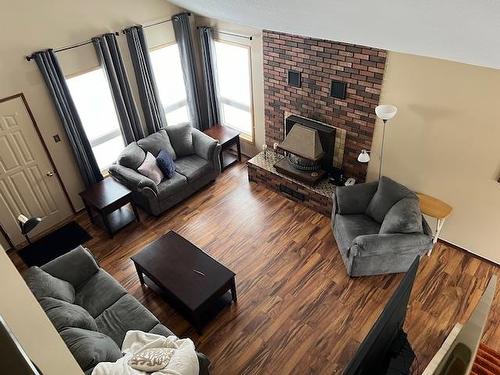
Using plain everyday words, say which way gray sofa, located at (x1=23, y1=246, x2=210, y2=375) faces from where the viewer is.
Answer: facing away from the viewer and to the right of the viewer

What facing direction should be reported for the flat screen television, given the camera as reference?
facing away from the viewer and to the left of the viewer

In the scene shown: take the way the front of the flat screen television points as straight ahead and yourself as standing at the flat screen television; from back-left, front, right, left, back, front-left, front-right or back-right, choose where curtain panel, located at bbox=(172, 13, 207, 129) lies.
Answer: front

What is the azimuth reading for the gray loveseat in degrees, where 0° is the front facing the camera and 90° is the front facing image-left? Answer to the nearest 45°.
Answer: approximately 315°

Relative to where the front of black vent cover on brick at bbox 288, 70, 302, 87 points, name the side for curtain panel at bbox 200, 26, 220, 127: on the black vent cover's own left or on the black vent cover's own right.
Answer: on the black vent cover's own right

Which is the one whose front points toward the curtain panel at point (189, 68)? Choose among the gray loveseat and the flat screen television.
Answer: the flat screen television

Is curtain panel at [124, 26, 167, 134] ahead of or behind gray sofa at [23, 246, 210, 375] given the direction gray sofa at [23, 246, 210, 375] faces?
ahead

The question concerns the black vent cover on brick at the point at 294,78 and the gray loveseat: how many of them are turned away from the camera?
0

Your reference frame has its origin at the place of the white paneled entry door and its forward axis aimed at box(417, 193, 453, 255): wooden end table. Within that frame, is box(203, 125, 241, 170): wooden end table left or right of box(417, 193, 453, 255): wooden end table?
left

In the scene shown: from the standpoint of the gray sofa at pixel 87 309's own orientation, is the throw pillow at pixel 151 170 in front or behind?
in front

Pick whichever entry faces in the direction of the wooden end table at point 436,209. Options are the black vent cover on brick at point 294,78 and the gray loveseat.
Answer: the gray loveseat

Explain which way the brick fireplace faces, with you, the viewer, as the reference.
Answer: facing the viewer and to the left of the viewer

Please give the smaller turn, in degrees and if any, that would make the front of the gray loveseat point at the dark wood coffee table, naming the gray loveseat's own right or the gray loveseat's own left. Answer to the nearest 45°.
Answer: approximately 45° to the gray loveseat's own right

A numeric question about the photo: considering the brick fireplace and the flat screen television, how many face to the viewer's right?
0
